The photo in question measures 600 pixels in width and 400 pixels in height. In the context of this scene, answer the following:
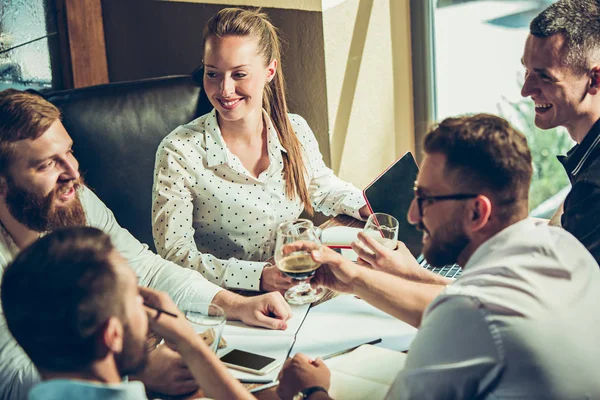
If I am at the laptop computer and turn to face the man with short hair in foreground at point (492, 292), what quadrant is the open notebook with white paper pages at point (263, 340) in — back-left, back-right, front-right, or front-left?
front-right

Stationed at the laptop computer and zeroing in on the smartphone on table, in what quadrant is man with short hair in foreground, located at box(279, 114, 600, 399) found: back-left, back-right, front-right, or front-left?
front-left

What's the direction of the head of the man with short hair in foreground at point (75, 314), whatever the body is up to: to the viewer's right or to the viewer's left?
to the viewer's right

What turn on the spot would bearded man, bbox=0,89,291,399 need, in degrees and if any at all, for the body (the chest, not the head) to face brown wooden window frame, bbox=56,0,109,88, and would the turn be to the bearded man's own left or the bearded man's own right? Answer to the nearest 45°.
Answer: approximately 135° to the bearded man's own left

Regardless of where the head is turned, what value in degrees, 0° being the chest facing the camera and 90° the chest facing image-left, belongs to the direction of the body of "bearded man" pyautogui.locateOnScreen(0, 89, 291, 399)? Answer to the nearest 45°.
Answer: approximately 315°

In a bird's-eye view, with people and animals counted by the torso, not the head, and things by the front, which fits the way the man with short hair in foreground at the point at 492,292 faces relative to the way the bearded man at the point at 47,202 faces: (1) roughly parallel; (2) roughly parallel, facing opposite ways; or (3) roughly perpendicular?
roughly parallel, facing opposite ways

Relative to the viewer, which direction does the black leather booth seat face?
toward the camera

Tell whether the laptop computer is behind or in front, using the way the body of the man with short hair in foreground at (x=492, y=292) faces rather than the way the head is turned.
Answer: in front

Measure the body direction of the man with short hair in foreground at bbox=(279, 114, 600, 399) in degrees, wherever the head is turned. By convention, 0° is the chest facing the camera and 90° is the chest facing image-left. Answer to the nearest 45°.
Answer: approximately 135°

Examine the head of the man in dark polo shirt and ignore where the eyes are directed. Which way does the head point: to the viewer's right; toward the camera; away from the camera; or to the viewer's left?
to the viewer's left

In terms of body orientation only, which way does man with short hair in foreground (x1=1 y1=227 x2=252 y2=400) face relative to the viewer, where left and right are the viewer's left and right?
facing away from the viewer and to the right of the viewer

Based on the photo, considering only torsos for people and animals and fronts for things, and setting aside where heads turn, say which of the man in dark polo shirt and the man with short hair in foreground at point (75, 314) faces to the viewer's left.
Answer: the man in dark polo shirt

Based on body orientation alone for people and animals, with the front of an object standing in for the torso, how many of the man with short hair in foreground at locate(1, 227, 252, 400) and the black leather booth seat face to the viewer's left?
0

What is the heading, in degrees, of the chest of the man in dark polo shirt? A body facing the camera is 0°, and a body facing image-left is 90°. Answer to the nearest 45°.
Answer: approximately 90°

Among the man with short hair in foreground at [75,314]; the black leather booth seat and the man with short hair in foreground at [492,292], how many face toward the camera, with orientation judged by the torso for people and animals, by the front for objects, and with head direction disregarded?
1
